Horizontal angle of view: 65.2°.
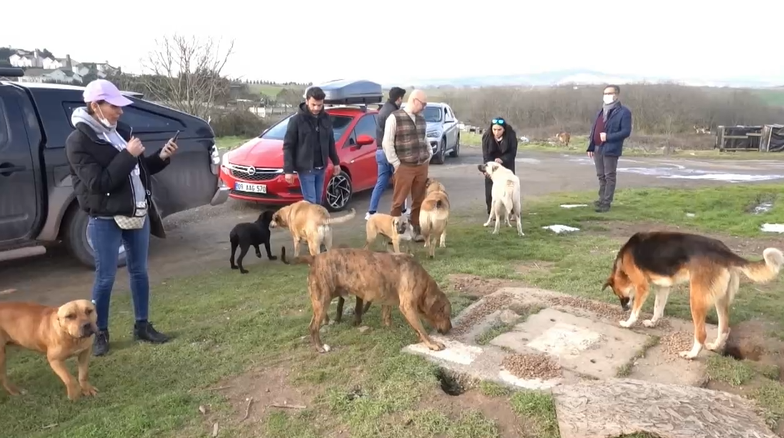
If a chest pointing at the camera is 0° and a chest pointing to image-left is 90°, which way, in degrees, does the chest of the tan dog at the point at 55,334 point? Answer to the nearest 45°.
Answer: approximately 315°

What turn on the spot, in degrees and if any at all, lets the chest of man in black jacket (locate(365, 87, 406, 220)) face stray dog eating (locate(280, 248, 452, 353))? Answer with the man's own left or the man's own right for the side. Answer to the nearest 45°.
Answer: approximately 90° to the man's own right

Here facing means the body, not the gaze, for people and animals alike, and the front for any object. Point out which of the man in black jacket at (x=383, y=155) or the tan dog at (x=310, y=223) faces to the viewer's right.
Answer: the man in black jacket

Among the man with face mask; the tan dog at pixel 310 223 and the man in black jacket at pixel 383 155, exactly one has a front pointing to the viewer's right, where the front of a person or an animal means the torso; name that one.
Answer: the man in black jacket

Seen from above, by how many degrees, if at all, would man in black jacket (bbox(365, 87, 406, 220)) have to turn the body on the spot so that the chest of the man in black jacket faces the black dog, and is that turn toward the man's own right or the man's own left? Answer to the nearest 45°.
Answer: approximately 135° to the man's own right

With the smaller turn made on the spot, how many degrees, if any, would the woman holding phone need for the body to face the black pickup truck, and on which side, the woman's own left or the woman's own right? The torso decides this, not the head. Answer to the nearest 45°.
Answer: approximately 135° to the woman's own left

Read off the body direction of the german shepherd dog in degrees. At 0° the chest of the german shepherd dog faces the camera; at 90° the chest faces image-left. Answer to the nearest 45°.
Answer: approximately 135°

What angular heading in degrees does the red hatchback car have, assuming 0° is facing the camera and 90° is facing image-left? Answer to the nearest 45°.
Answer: approximately 45°
